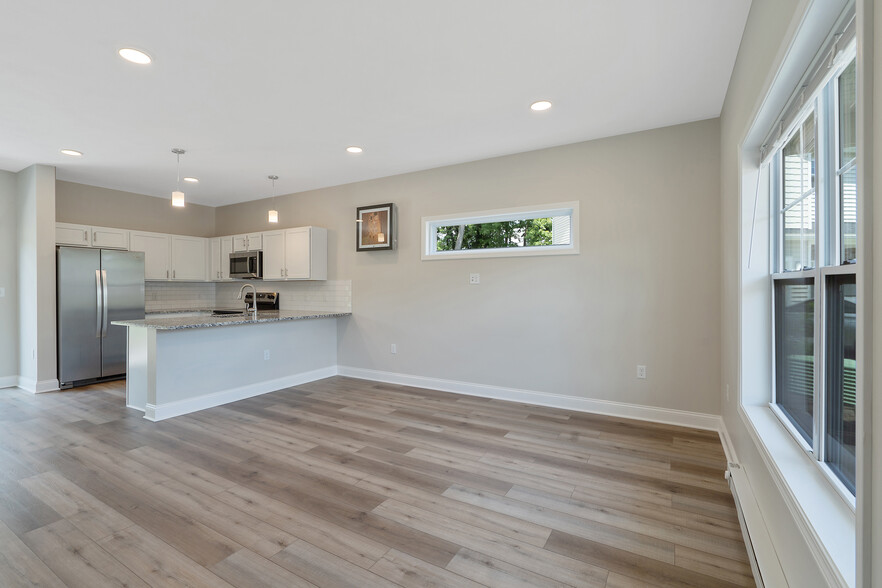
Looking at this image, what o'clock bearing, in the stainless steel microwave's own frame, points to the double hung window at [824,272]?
The double hung window is roughly at 10 o'clock from the stainless steel microwave.

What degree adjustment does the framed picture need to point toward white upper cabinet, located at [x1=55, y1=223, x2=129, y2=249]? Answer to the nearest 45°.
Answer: approximately 45° to its right

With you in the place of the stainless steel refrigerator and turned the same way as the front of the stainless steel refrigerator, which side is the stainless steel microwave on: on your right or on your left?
on your left

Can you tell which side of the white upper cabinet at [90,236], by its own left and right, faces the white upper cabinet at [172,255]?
left

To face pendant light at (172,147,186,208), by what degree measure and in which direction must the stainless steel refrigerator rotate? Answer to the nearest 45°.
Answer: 0° — it already faces it

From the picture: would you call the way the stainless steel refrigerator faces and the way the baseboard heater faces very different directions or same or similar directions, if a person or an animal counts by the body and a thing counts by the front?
very different directions

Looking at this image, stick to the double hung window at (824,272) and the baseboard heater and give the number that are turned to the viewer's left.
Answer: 2

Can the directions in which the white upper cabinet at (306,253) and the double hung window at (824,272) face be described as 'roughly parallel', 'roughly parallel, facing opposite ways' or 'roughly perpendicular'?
roughly perpendicular

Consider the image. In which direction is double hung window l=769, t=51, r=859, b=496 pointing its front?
to the viewer's left

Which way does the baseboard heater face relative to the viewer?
to the viewer's left

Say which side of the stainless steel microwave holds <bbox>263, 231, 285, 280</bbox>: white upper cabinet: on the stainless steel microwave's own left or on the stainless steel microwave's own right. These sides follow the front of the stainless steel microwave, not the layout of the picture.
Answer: on the stainless steel microwave's own left
